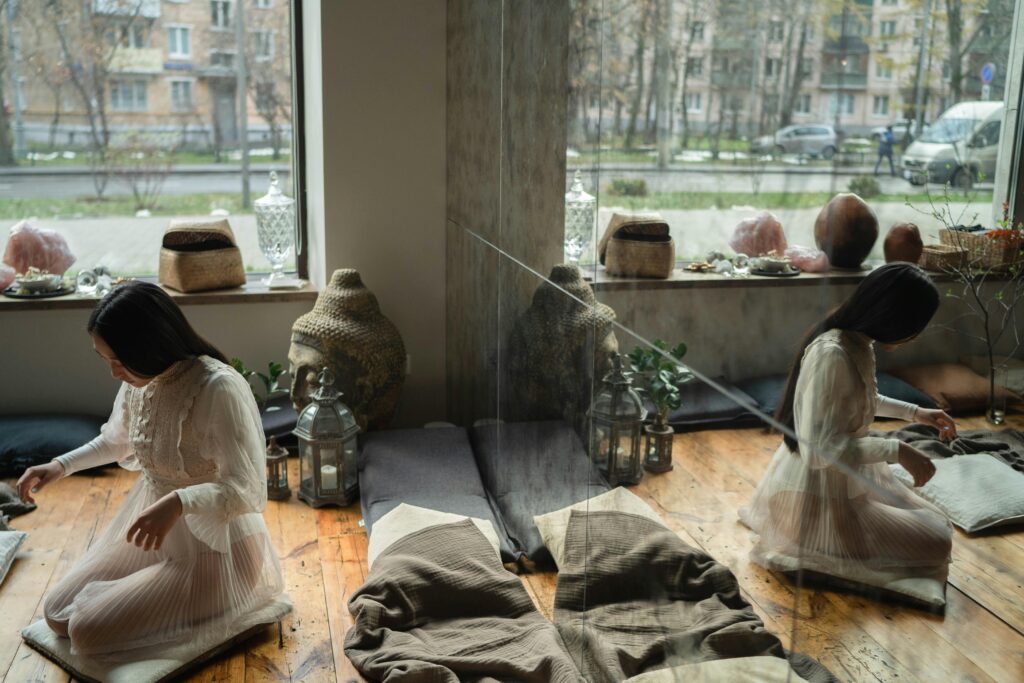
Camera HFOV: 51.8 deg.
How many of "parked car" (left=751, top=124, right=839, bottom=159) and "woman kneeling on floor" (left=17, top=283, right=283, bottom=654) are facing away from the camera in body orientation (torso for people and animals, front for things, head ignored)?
0

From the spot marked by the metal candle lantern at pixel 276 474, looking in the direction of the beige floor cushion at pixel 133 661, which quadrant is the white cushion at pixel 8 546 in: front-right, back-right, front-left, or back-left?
front-right

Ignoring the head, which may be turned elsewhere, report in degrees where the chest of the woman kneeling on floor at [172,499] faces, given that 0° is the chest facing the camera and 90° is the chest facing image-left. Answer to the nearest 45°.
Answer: approximately 45°

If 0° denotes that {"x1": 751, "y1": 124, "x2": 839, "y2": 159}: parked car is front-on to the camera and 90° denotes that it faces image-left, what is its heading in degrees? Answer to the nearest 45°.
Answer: approximately 90°
